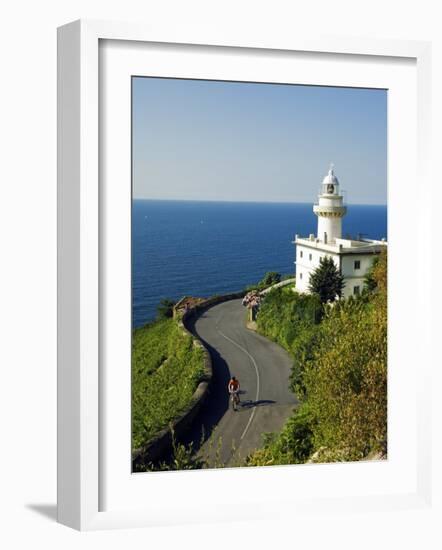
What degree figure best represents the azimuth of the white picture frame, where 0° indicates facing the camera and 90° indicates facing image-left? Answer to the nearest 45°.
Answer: approximately 315°
